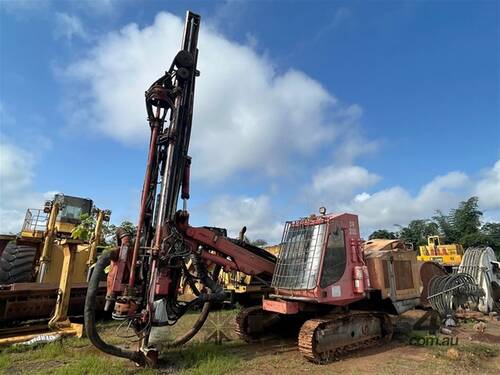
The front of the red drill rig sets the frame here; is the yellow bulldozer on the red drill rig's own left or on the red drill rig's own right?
on the red drill rig's own right

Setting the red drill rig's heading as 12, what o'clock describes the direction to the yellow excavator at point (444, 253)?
The yellow excavator is roughly at 6 o'clock from the red drill rig.

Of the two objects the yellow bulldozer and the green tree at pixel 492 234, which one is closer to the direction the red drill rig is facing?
the yellow bulldozer

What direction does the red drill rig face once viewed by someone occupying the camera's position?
facing the viewer and to the left of the viewer

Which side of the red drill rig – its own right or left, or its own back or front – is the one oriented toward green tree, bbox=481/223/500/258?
back

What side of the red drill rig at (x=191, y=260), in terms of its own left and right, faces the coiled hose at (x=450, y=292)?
back

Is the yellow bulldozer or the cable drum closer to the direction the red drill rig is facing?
the yellow bulldozer

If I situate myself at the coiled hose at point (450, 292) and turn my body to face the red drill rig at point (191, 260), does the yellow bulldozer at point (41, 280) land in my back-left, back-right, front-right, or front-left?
front-right
